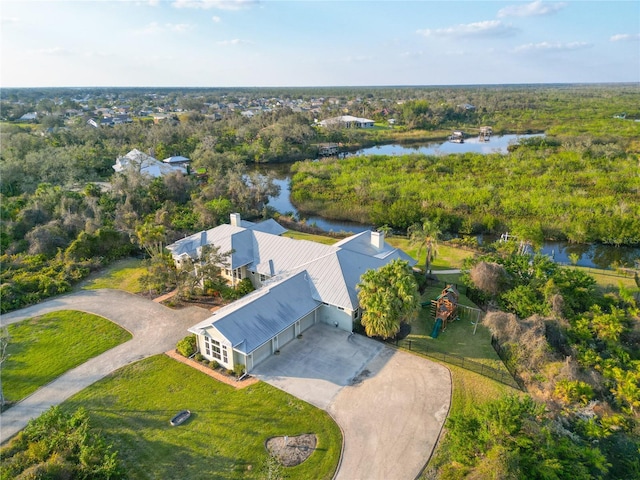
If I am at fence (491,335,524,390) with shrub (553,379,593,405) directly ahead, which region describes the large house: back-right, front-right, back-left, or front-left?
back-right

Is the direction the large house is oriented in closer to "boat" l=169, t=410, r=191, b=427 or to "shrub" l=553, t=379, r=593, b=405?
the boat

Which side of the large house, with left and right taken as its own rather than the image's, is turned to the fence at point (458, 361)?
left

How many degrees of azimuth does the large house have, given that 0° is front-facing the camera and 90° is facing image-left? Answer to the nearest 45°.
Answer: approximately 45°

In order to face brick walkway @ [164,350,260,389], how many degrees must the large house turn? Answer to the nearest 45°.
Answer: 0° — it already faces it

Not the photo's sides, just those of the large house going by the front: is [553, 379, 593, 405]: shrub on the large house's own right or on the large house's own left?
on the large house's own left

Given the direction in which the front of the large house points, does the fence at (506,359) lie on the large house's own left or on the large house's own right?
on the large house's own left

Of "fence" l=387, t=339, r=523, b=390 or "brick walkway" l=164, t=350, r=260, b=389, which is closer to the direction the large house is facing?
the brick walkway
